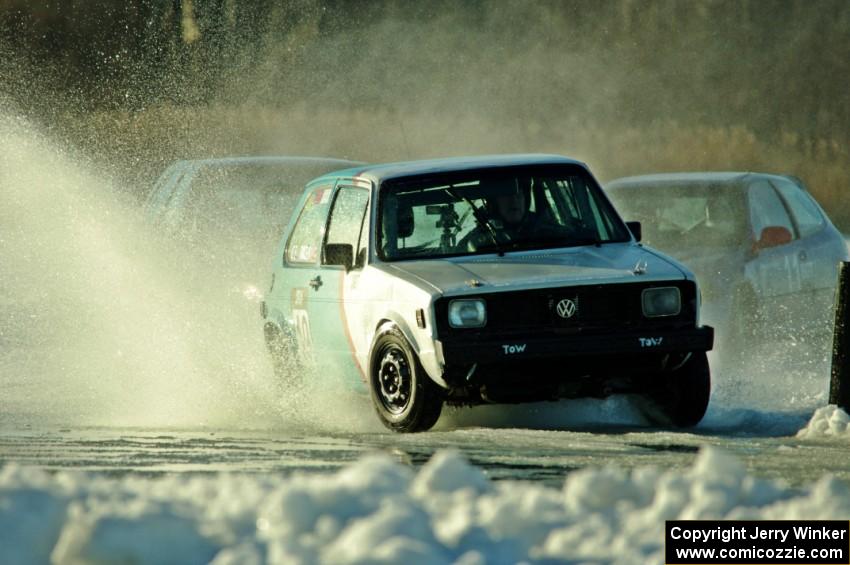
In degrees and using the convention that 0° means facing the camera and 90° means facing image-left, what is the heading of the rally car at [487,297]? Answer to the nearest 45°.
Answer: approximately 315°

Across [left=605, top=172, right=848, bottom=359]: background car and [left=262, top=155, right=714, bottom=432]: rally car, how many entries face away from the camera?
0

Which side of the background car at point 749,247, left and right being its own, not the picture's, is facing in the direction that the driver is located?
front

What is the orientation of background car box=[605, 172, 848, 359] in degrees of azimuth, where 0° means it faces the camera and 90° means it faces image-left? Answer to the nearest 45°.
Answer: approximately 45°

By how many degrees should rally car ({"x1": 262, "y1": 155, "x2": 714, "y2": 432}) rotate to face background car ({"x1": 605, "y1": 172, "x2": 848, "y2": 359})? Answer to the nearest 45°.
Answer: approximately 90° to its left

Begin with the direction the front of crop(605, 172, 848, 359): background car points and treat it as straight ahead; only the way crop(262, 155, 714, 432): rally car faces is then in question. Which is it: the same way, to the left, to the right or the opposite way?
to the left
